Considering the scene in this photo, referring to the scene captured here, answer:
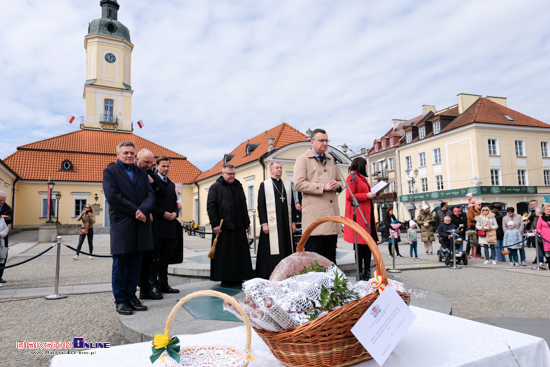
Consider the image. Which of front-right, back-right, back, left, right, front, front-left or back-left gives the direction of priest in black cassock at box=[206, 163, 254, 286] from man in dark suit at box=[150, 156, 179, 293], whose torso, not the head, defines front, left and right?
front-left

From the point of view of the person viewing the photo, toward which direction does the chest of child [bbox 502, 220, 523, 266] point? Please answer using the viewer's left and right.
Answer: facing the viewer

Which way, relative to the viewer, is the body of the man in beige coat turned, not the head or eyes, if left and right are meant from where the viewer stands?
facing the viewer and to the right of the viewer

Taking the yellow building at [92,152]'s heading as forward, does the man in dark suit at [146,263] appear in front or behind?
in front

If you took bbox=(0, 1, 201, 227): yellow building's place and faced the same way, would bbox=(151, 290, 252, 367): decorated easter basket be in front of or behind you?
in front

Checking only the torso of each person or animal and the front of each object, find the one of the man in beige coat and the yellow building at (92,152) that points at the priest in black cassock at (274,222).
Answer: the yellow building

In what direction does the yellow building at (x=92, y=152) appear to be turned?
toward the camera

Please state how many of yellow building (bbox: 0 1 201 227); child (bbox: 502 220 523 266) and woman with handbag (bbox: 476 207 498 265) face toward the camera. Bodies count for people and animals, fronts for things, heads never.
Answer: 3

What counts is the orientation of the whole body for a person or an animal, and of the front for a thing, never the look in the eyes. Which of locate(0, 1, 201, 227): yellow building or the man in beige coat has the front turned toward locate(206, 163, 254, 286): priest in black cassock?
the yellow building

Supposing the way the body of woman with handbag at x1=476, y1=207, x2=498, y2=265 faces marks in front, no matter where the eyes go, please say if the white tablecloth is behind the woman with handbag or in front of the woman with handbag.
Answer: in front

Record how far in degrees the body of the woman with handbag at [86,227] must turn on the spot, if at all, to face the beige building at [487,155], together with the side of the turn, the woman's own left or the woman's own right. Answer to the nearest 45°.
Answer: approximately 90° to the woman's own left

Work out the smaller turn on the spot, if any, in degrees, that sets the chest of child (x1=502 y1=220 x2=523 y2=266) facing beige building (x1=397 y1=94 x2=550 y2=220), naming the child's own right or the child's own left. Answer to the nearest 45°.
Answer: approximately 180°

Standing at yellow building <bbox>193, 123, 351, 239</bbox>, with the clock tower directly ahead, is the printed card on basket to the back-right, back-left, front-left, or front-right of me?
back-left

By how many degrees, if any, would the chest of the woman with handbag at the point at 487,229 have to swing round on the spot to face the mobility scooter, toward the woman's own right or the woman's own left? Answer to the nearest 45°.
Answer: approximately 45° to the woman's own right
